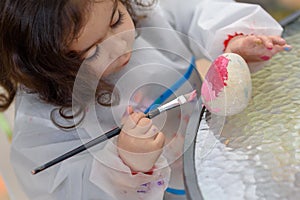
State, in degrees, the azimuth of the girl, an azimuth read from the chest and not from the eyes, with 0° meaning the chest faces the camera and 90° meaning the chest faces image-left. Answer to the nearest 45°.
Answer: approximately 315°
